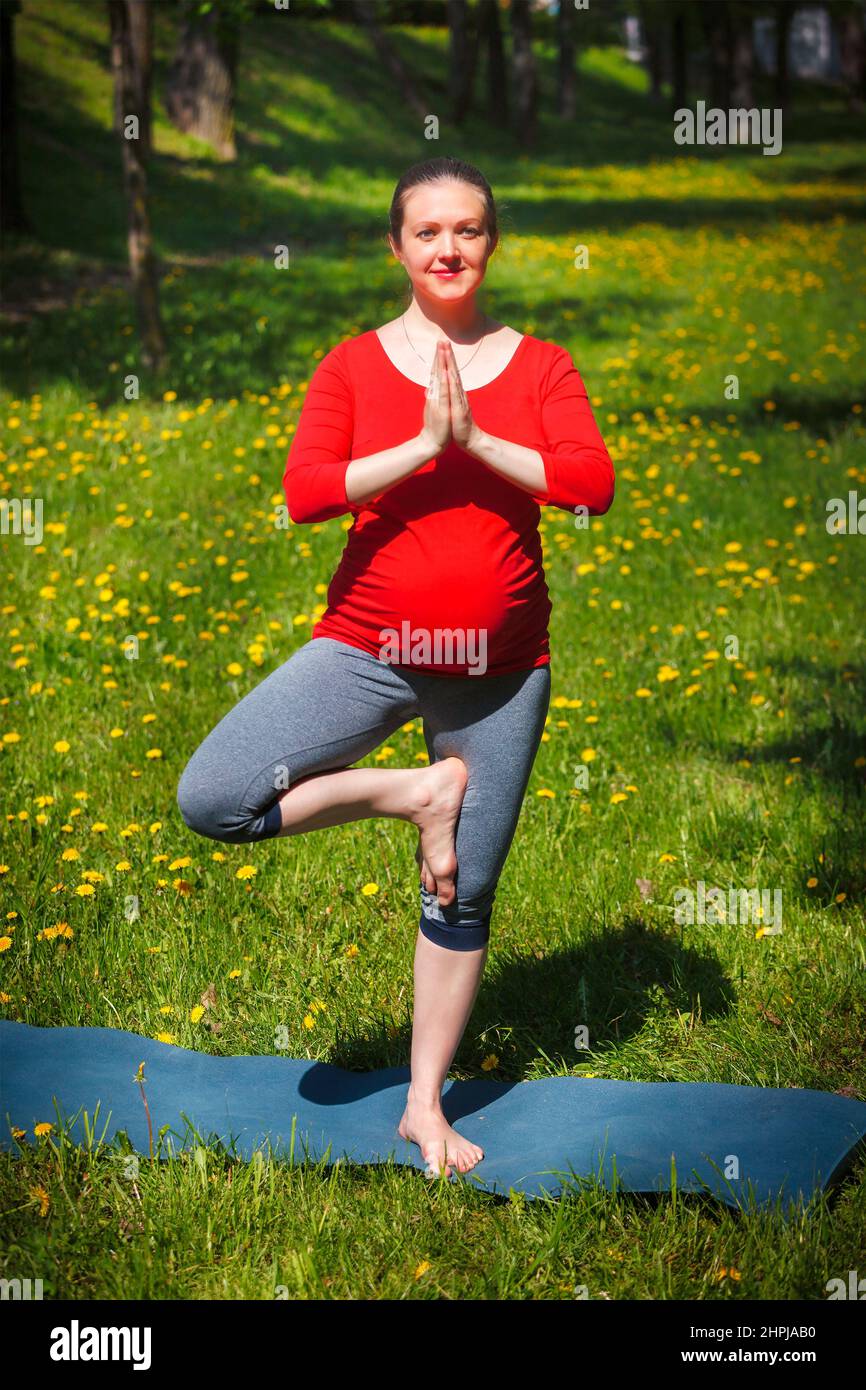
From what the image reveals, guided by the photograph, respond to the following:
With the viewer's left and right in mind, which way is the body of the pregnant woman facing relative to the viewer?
facing the viewer

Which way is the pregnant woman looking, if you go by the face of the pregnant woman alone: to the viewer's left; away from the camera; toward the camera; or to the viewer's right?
toward the camera

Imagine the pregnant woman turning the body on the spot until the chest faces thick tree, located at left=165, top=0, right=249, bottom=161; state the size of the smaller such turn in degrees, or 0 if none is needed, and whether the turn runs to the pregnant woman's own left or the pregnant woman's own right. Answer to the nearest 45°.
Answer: approximately 180°
